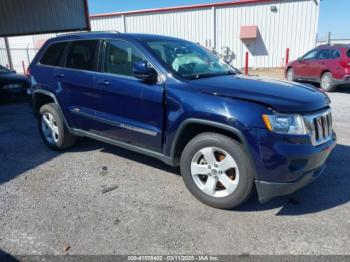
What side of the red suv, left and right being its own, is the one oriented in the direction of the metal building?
front

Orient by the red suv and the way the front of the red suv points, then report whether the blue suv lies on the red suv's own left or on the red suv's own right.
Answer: on the red suv's own left

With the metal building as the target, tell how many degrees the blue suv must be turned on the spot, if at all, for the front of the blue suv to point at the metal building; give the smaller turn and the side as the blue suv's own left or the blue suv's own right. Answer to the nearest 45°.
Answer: approximately 135° to the blue suv's own left

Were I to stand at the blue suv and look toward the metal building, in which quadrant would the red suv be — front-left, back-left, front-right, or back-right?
front-right

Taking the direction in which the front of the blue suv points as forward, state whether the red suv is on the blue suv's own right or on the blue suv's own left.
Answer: on the blue suv's own left

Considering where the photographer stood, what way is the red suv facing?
facing away from the viewer and to the left of the viewer

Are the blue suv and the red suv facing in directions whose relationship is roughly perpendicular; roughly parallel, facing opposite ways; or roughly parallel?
roughly parallel, facing opposite ways

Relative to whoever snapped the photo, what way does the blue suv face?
facing the viewer and to the right of the viewer
